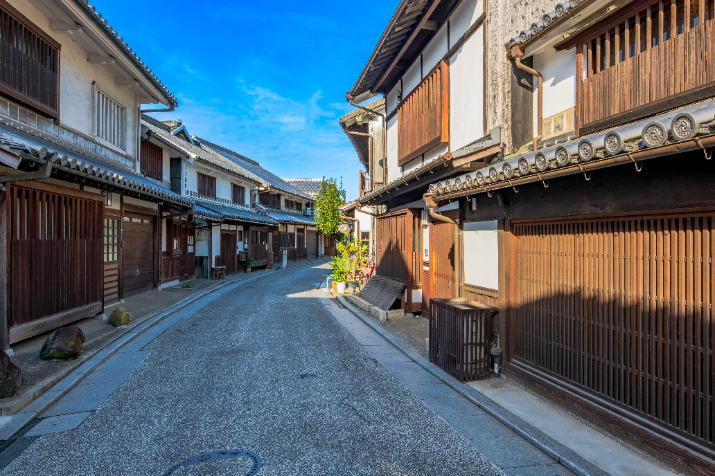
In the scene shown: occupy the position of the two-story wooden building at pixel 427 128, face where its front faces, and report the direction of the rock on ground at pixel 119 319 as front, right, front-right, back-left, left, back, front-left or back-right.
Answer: front-right

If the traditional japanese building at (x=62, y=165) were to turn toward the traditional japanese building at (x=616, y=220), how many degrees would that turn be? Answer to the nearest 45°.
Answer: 0° — it already faces it

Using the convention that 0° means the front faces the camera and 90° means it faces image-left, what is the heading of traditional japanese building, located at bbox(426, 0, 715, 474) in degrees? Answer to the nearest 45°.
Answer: approximately 45°

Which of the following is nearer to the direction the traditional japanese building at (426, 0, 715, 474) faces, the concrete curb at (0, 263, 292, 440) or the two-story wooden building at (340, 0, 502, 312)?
the concrete curb

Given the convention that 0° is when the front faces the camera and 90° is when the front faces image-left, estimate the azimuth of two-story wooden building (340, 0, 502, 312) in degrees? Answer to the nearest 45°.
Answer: approximately 45°

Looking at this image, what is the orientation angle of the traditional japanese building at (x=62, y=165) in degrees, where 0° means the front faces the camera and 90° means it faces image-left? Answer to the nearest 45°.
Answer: approximately 315°

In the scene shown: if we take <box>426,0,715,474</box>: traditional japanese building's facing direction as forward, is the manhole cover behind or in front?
in front

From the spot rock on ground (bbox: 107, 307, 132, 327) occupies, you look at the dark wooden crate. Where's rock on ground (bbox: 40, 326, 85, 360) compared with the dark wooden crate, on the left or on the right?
right

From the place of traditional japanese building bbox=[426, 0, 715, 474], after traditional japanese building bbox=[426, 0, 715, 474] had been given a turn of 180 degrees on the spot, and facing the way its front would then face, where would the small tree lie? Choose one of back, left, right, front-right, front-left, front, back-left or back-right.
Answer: left

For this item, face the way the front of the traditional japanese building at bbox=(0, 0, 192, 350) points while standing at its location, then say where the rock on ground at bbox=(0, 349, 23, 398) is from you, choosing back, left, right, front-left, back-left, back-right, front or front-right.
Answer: front-right

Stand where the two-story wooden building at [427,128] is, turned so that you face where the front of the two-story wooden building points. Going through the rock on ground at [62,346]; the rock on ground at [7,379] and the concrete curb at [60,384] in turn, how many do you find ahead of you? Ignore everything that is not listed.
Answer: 3

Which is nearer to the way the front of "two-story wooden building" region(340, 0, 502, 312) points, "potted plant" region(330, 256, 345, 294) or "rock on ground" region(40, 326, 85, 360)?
the rock on ground

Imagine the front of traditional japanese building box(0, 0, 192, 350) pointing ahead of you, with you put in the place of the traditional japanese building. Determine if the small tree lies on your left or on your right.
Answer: on your left
